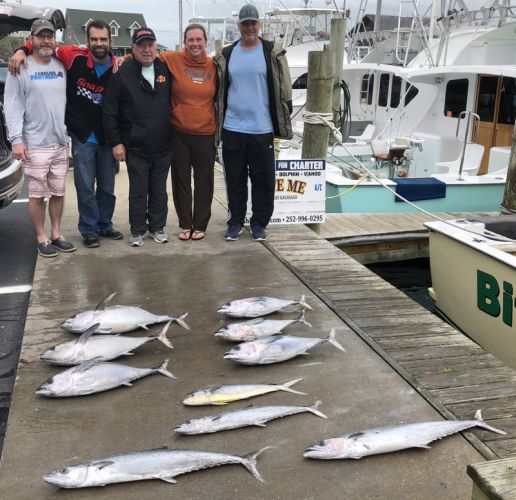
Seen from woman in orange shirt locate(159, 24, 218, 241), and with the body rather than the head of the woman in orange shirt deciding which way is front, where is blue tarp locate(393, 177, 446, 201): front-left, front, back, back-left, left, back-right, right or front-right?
back-left

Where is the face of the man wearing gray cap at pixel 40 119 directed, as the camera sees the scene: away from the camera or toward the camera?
toward the camera

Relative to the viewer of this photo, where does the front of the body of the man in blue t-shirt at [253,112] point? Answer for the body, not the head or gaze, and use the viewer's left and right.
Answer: facing the viewer

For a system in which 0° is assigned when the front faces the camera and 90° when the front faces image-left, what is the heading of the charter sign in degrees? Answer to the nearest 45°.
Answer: approximately 0°

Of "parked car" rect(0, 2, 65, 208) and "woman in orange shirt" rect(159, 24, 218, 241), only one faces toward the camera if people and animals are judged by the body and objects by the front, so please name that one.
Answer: the woman in orange shirt

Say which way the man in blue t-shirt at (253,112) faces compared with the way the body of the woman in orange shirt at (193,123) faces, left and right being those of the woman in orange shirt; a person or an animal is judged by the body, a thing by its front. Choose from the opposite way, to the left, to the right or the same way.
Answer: the same way

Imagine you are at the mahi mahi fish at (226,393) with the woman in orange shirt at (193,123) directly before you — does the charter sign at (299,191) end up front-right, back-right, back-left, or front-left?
front-right

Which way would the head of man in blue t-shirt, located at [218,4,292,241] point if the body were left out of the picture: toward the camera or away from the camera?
toward the camera

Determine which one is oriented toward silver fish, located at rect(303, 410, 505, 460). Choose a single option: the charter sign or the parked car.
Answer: the charter sign

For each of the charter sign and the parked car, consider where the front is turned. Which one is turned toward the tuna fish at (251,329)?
the charter sign

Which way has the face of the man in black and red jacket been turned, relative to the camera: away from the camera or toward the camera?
toward the camera

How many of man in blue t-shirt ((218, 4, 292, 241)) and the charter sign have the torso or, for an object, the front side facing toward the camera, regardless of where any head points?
2

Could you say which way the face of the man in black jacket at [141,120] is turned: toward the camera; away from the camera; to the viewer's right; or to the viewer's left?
toward the camera

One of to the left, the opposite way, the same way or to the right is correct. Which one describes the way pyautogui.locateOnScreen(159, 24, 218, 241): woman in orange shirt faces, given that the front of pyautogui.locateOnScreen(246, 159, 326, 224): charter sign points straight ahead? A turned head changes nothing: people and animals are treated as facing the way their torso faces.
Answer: the same way

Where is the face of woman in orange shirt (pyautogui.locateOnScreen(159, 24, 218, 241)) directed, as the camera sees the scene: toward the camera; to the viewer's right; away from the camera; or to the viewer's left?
toward the camera

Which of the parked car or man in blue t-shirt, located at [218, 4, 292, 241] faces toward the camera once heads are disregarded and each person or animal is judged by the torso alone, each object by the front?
the man in blue t-shirt
